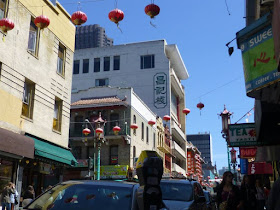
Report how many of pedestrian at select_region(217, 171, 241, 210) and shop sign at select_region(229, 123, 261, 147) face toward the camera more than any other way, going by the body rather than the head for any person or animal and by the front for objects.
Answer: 2

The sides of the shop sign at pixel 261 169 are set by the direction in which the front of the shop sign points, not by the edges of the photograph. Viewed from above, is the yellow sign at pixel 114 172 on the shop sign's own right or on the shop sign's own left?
on the shop sign's own right

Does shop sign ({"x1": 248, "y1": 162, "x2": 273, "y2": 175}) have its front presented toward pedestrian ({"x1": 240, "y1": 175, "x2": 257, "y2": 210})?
yes
